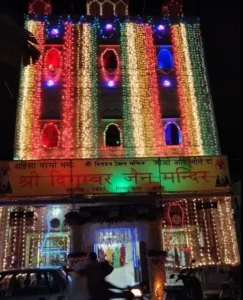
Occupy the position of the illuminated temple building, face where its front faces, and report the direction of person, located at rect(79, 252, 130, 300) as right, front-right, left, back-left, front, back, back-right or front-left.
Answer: front

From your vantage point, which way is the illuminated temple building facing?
toward the camera

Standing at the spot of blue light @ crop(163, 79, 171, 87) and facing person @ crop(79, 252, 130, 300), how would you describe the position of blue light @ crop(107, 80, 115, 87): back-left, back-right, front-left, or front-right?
front-right
